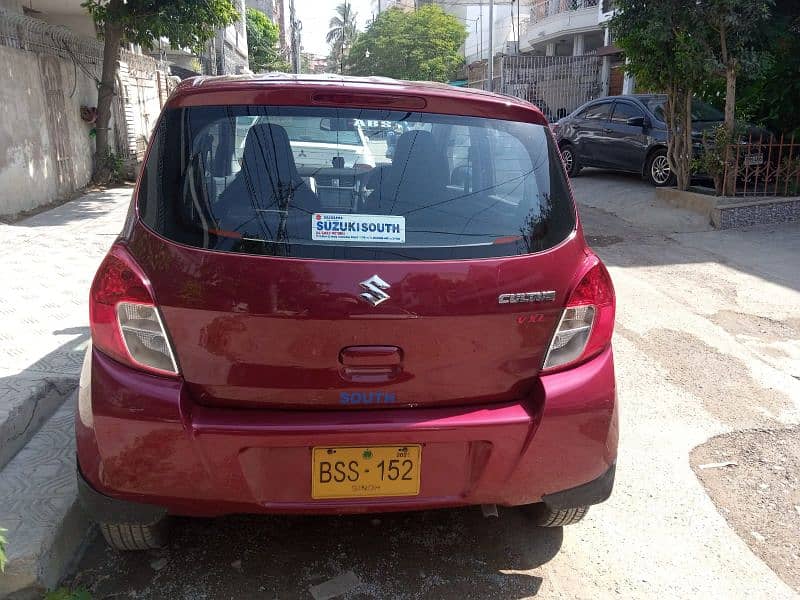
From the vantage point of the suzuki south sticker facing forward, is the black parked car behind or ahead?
behind

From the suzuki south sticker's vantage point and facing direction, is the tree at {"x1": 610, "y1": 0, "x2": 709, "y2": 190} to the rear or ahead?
to the rear

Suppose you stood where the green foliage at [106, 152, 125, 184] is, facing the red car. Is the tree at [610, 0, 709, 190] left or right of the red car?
left

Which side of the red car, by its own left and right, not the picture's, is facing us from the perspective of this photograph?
back

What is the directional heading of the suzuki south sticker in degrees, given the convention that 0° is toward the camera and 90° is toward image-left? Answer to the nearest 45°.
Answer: approximately 0°

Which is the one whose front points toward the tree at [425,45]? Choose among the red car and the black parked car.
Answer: the red car

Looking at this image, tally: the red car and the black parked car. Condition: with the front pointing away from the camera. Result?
1
